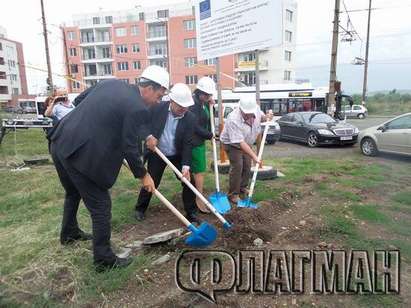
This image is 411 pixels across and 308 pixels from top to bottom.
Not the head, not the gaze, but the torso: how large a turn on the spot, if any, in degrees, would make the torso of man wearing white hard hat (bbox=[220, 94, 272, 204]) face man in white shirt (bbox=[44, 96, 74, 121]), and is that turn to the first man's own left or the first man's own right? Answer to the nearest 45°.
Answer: approximately 135° to the first man's own right

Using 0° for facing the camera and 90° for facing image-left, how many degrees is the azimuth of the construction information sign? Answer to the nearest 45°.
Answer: approximately 45°

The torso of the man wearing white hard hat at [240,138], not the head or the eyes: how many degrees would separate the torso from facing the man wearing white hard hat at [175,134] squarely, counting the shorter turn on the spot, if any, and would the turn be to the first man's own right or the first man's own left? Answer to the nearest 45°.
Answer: approximately 90° to the first man's own right

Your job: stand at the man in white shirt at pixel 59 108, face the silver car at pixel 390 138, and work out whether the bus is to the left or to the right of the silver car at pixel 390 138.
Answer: left

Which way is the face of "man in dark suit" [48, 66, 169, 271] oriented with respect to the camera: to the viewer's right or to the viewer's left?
to the viewer's right
